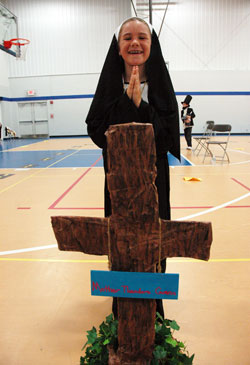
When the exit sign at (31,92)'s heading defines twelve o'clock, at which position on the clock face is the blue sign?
The blue sign is roughly at 12 o'clock from the exit sign.

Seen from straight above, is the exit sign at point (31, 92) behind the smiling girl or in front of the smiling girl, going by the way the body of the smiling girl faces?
behind

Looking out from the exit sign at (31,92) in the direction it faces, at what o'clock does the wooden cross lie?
The wooden cross is roughly at 12 o'clock from the exit sign.

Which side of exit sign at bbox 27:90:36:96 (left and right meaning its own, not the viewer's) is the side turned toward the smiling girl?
front

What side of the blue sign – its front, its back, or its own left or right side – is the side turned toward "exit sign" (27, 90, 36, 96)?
back

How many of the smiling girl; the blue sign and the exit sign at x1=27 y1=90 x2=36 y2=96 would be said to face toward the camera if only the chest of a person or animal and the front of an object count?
3
